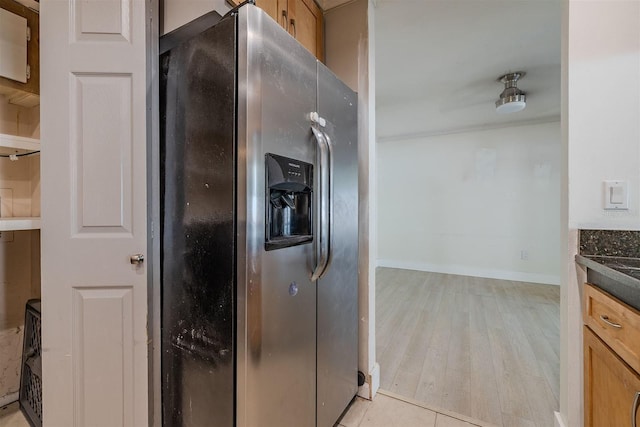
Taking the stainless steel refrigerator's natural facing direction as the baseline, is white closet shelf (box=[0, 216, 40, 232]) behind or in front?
behind

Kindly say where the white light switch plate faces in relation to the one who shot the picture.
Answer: facing the viewer

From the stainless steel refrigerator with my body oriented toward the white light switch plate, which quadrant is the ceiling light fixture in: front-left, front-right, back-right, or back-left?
front-left

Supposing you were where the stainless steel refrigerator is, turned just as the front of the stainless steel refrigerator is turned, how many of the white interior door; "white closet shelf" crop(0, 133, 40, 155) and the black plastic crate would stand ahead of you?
0

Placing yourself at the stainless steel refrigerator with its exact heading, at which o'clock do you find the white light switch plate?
The white light switch plate is roughly at 11 o'clock from the stainless steel refrigerator.

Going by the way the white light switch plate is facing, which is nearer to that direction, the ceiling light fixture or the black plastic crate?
the black plastic crate

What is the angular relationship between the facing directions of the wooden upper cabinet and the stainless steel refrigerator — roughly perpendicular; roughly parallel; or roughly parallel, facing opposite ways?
roughly parallel

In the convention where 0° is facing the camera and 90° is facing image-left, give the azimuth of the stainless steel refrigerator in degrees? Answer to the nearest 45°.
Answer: approximately 315°

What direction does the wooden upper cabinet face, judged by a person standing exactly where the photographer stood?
facing the viewer and to the right of the viewer

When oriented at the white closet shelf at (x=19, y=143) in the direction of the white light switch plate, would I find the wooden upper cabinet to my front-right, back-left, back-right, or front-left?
front-left

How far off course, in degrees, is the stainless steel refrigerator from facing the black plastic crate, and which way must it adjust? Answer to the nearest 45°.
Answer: approximately 180°

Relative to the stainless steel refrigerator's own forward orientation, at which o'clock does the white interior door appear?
The white interior door is roughly at 5 o'clock from the stainless steel refrigerator.

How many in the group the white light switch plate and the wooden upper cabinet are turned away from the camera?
0

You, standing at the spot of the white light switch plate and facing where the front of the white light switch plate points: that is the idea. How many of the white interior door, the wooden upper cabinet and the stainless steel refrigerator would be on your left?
0
